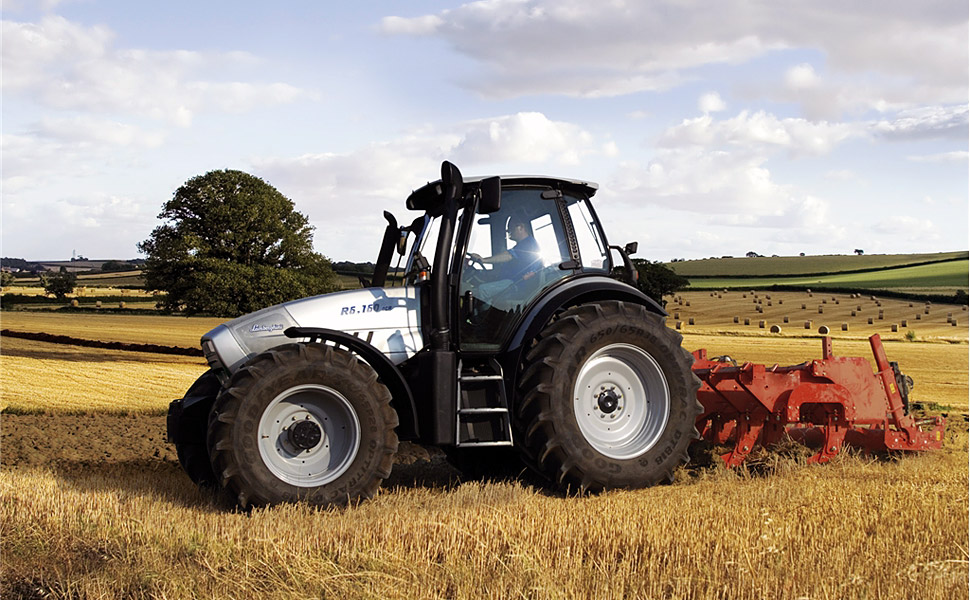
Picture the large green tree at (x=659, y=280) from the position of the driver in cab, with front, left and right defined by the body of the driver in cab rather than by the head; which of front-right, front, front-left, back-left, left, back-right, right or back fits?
right

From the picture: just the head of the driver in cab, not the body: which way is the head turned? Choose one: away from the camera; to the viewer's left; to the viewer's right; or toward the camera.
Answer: to the viewer's left

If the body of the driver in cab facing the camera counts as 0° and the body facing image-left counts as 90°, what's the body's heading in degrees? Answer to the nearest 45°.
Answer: approximately 90°

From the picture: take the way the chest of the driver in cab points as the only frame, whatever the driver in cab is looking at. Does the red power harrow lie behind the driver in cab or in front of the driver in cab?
behind

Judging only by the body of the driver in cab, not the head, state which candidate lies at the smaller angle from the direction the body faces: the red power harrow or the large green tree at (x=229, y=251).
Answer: the large green tree

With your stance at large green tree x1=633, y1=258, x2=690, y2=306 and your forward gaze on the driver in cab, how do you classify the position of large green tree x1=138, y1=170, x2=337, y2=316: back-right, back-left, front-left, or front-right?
front-right

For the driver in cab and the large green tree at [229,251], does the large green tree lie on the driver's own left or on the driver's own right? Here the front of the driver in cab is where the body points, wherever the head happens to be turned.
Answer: on the driver's own right

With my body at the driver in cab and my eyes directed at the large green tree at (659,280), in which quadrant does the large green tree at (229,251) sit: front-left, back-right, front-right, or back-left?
front-left
